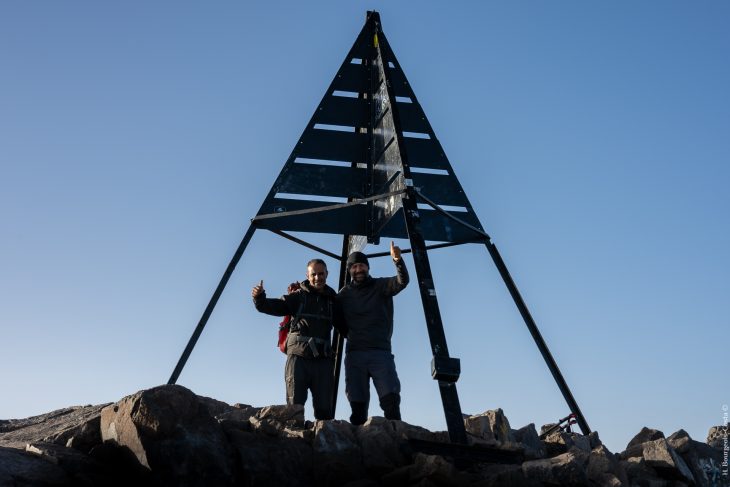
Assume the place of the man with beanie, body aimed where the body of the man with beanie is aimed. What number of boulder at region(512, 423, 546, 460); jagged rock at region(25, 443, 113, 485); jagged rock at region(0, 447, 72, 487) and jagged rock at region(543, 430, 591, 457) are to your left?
2

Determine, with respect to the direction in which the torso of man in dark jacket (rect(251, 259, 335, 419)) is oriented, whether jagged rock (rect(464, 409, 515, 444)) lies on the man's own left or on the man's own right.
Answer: on the man's own left

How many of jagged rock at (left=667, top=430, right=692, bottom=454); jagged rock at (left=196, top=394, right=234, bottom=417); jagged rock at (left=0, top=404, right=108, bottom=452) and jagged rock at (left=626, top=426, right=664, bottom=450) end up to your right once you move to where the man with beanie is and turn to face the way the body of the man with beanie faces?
2

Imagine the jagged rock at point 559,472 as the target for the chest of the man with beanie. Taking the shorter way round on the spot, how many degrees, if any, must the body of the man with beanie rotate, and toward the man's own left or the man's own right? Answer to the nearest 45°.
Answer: approximately 45° to the man's own left

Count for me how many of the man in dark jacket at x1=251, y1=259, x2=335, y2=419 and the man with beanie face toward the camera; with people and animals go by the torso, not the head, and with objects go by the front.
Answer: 2

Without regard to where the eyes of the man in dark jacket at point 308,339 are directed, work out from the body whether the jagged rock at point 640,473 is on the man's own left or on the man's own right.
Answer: on the man's own left

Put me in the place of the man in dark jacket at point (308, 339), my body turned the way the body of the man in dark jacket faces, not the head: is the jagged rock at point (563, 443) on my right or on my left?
on my left
